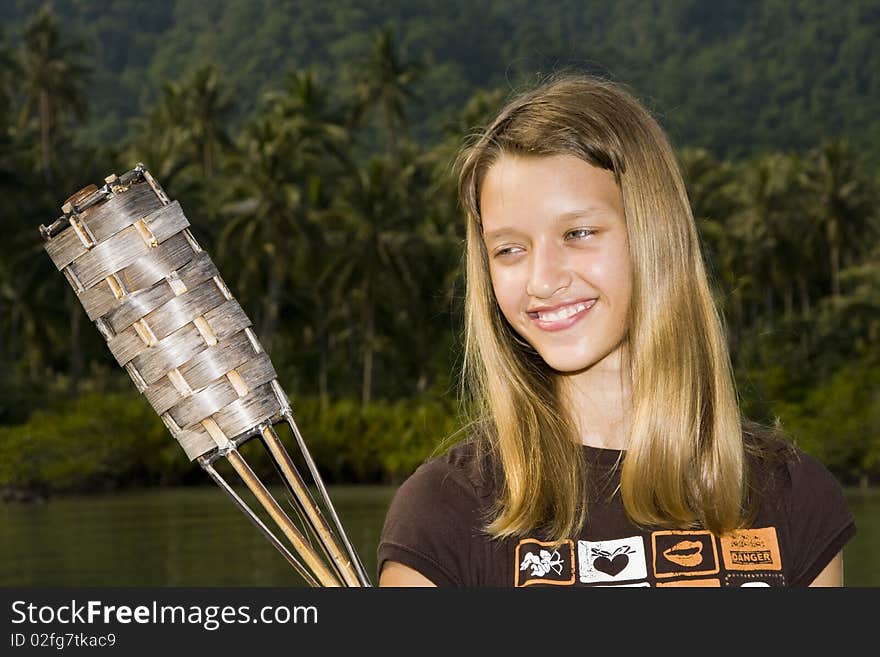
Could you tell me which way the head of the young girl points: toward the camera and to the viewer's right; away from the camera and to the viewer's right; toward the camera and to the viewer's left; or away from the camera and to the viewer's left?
toward the camera and to the viewer's left

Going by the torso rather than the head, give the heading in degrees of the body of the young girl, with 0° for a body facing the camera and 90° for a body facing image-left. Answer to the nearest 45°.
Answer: approximately 0°

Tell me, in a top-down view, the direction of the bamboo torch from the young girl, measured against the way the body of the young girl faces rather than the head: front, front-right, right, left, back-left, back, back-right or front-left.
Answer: front-right
